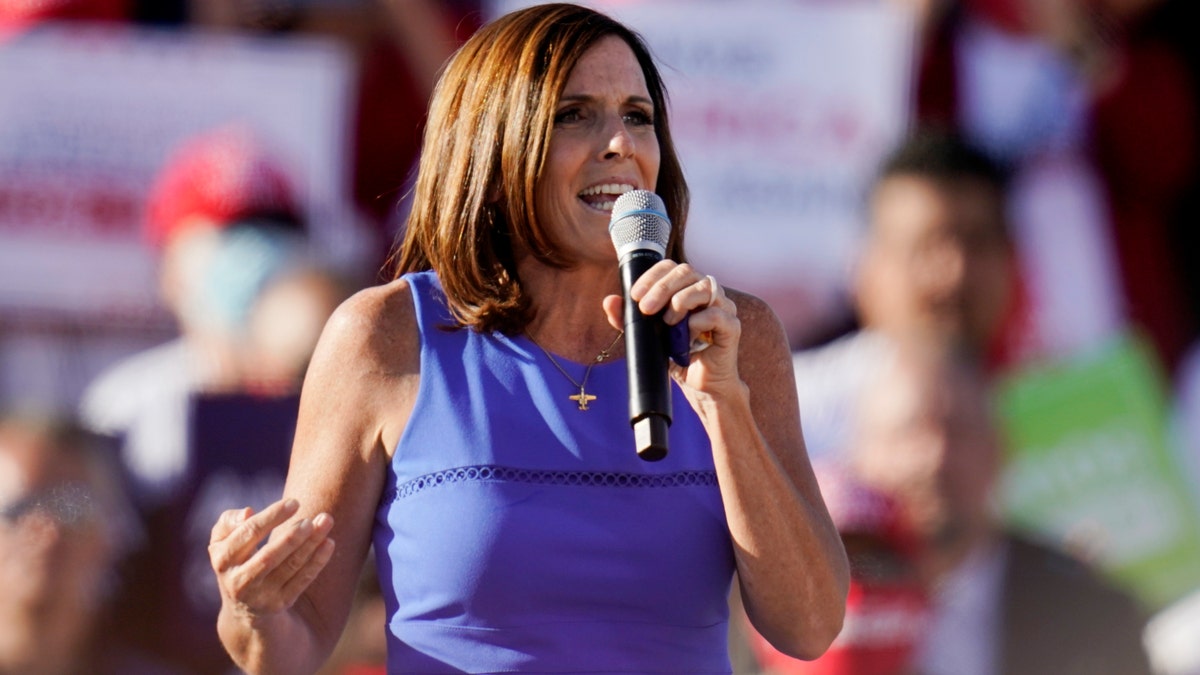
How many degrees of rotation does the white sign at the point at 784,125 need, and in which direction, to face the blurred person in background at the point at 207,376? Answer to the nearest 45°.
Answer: approximately 45° to its right

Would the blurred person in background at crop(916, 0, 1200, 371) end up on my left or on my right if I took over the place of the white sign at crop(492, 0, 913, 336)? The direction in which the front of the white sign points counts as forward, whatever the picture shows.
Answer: on my left

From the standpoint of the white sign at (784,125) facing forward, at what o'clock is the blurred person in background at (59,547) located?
The blurred person in background is roughly at 2 o'clock from the white sign.

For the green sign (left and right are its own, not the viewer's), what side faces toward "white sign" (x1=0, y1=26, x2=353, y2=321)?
right

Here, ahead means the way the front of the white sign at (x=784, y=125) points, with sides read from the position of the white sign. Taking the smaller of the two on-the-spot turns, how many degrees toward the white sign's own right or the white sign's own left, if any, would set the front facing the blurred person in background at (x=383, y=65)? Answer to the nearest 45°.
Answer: approximately 90° to the white sign's own right

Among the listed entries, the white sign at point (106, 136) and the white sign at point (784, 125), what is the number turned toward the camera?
2
